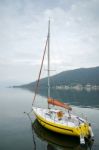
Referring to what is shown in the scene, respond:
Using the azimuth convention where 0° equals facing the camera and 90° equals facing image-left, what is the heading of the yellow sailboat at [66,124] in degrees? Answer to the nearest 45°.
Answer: approximately 135°
